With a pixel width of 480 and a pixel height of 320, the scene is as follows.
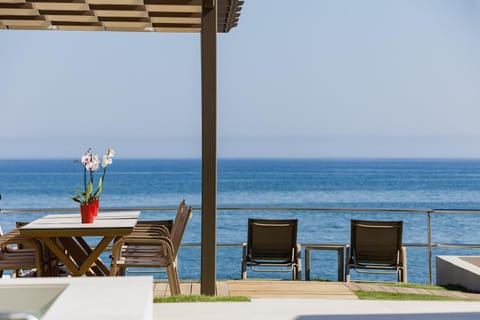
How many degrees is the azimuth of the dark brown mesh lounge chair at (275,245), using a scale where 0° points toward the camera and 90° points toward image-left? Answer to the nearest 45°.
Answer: approximately 180°

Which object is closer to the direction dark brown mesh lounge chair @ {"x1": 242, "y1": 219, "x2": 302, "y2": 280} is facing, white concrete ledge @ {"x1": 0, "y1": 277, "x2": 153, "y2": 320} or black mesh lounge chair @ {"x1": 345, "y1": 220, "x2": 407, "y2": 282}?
the black mesh lounge chair

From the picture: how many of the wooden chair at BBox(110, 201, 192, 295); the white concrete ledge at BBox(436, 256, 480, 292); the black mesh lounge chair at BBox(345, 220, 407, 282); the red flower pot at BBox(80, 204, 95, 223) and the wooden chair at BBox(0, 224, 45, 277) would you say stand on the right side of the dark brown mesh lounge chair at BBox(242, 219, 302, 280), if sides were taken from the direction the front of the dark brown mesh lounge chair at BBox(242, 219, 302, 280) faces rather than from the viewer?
2

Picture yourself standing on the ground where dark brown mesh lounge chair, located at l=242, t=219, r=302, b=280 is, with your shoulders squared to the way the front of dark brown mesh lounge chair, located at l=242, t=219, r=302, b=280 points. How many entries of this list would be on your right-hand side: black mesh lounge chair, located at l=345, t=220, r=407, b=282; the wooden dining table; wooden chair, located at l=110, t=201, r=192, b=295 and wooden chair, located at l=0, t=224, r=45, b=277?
1

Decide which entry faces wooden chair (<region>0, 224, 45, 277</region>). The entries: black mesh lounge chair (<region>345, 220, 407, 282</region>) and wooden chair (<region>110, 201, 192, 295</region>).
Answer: wooden chair (<region>110, 201, 192, 295</region>)

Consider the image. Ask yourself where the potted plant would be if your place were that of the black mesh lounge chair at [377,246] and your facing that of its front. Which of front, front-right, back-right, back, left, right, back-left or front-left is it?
back-left

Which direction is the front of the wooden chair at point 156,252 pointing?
to the viewer's left

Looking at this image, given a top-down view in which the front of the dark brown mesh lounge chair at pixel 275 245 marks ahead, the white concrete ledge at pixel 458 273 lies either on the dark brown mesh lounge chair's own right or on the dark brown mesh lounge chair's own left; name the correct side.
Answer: on the dark brown mesh lounge chair's own right

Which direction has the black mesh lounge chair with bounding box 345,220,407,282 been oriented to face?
away from the camera

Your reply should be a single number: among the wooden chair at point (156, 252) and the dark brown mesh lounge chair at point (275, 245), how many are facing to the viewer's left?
1

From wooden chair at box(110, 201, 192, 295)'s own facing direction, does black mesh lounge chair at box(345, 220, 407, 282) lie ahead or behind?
behind

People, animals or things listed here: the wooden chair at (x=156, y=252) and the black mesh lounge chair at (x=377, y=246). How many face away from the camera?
1

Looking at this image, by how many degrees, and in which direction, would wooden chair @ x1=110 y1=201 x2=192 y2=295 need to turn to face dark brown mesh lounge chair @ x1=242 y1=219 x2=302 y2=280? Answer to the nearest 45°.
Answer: approximately 135° to its right

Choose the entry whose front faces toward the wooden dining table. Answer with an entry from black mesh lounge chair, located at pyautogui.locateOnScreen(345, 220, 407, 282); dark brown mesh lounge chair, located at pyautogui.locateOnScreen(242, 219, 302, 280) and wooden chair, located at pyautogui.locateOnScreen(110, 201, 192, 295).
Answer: the wooden chair

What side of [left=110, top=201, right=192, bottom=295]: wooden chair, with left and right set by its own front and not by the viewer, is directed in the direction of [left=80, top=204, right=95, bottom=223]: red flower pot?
front
